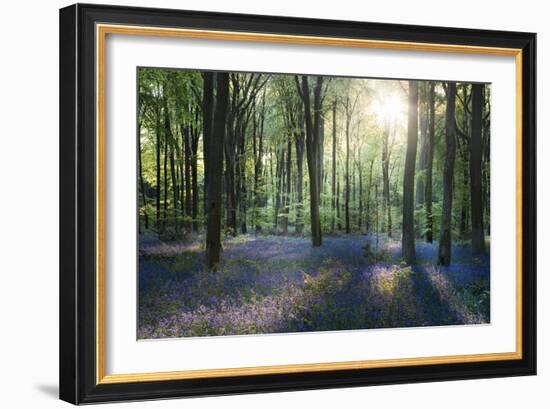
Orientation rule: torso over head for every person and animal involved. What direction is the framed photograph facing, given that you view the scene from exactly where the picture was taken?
facing the viewer and to the right of the viewer
